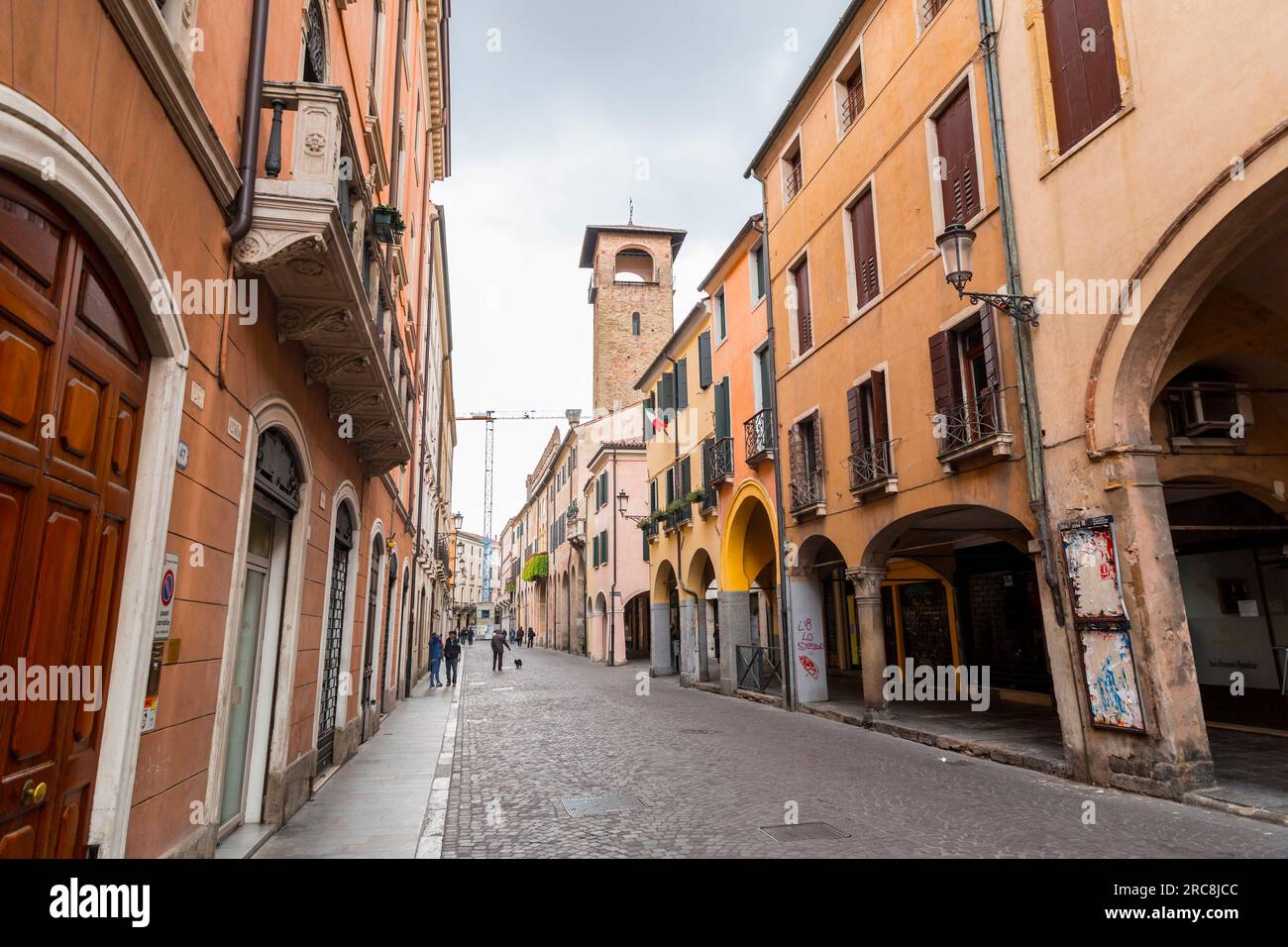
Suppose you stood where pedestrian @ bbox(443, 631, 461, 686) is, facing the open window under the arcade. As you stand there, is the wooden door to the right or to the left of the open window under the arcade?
right

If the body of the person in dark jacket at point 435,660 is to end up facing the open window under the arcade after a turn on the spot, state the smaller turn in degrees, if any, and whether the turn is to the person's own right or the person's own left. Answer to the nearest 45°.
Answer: approximately 45° to the person's own left

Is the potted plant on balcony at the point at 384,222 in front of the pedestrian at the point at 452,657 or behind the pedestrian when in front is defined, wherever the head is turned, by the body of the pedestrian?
in front

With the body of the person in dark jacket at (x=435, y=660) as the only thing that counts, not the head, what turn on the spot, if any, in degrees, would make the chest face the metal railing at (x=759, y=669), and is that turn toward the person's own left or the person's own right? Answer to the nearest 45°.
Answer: approximately 45° to the person's own left

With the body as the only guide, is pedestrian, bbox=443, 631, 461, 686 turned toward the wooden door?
yes

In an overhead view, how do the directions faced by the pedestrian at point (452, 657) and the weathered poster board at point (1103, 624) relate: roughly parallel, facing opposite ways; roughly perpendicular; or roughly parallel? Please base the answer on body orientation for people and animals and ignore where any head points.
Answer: roughly perpendicular

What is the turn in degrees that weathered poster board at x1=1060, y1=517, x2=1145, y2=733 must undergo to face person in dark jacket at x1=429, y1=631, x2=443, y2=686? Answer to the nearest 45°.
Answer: approximately 90° to its right

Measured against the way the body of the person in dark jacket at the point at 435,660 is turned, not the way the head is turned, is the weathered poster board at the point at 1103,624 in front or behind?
in front

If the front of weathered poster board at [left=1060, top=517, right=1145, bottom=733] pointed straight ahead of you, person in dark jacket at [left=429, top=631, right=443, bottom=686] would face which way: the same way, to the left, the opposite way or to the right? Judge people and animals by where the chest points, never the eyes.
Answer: to the right
